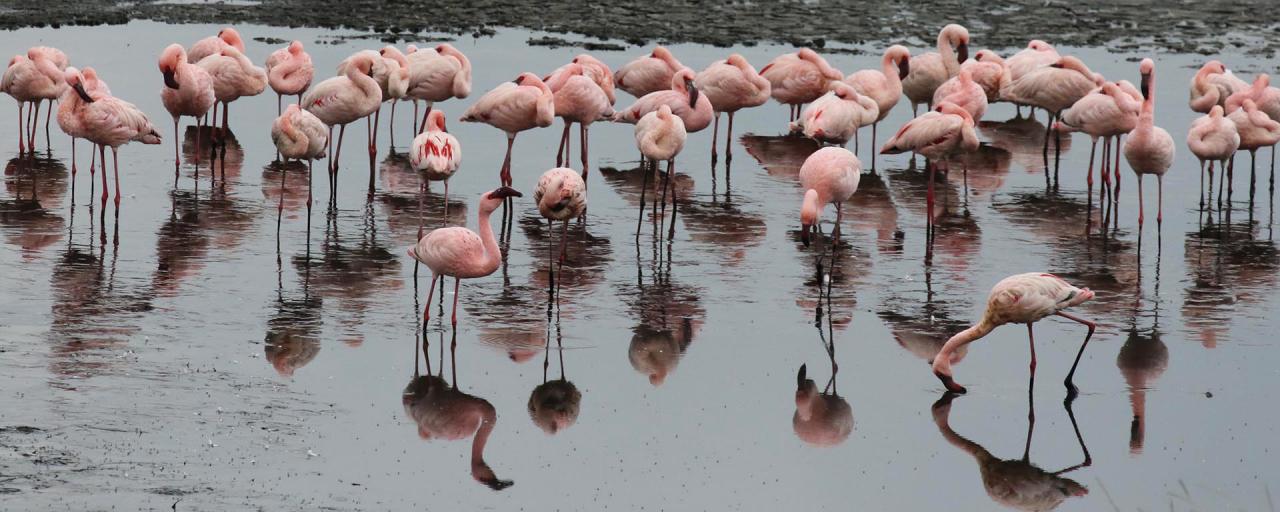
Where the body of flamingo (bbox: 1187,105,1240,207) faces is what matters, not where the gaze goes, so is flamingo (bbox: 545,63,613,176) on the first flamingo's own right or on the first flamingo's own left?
on the first flamingo's own right

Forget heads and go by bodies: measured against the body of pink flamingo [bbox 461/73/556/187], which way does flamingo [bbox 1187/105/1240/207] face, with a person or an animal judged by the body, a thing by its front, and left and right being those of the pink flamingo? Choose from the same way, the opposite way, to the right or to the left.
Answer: to the right

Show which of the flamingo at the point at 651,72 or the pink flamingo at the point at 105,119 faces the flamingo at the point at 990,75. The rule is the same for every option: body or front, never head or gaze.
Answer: the flamingo at the point at 651,72

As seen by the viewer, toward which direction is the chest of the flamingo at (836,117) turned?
to the viewer's right

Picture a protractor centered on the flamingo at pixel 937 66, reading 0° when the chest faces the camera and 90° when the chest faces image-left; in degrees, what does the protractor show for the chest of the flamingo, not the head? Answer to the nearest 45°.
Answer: approximately 270°

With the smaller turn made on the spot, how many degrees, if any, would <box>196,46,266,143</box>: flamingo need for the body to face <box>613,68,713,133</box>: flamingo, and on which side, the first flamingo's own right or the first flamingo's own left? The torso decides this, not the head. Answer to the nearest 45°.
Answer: approximately 45° to the first flamingo's own right

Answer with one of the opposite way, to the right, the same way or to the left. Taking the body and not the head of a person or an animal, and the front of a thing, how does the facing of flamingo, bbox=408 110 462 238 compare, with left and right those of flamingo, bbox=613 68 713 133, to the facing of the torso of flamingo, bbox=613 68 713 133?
to the left

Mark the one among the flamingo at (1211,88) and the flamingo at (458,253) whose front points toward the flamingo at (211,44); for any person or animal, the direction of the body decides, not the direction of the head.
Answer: the flamingo at (1211,88)

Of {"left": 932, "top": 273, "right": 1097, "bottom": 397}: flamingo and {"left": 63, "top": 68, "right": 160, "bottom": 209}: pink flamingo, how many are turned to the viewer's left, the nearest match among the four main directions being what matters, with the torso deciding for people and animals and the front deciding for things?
2

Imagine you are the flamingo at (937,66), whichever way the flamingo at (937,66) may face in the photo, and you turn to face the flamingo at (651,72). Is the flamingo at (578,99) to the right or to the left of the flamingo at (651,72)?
left

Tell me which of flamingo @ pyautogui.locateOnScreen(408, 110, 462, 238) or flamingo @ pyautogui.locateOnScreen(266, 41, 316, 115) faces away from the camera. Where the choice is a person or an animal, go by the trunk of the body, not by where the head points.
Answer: flamingo @ pyautogui.locateOnScreen(408, 110, 462, 238)

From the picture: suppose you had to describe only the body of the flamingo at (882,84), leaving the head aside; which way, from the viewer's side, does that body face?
to the viewer's right
